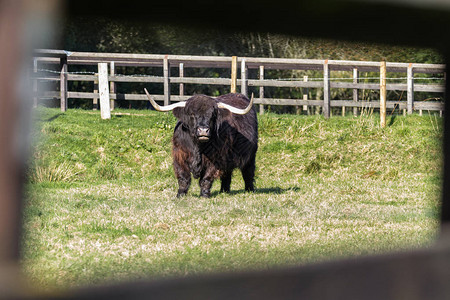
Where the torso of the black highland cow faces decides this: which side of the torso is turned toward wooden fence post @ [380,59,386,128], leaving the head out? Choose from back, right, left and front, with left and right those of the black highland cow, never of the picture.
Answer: back

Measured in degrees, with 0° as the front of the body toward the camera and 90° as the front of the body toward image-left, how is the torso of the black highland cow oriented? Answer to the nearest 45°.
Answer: approximately 45°

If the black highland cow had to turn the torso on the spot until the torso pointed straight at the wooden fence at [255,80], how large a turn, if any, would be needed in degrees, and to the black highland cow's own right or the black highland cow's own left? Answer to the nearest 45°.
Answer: approximately 135° to the black highland cow's own right

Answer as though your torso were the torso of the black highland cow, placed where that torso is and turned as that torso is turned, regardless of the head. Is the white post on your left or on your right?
on your right
